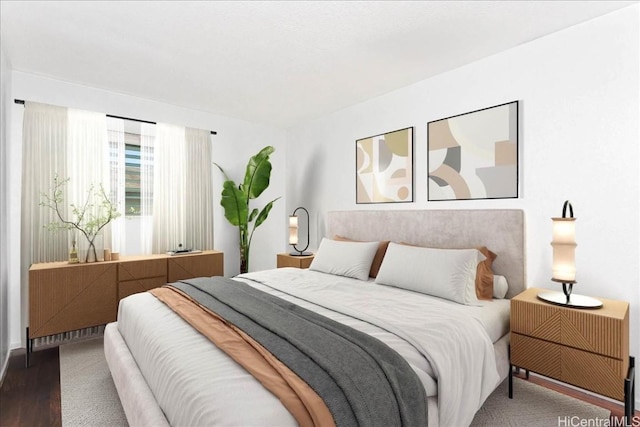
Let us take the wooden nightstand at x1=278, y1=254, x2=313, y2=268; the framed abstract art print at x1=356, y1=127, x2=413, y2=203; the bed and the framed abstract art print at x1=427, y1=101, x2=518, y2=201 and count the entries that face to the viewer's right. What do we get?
0

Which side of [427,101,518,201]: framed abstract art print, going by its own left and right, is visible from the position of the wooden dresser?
front

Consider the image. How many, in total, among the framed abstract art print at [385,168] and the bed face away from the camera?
0

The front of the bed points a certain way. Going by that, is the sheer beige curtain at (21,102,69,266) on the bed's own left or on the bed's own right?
on the bed's own right

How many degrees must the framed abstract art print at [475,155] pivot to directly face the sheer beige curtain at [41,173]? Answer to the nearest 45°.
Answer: approximately 45° to its right

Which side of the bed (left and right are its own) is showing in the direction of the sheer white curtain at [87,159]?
right

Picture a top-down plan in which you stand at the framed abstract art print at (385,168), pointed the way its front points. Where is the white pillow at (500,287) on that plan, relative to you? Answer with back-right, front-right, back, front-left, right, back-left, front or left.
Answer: left

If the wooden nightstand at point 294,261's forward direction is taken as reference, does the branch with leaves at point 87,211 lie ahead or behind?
ahead

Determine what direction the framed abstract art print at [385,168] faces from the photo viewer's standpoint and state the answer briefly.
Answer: facing the viewer and to the left of the viewer

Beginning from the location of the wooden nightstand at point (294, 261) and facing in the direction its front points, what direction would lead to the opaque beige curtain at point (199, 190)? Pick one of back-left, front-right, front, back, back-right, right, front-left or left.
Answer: front-right

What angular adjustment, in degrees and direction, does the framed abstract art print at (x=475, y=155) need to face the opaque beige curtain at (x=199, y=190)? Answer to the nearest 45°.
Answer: approximately 45° to its right

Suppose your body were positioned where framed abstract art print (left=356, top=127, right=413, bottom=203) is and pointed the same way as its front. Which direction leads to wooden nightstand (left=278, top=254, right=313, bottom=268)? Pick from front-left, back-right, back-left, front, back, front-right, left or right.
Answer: front-right

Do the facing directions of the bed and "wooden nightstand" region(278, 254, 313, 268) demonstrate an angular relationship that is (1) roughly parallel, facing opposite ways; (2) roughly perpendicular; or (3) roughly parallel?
roughly parallel

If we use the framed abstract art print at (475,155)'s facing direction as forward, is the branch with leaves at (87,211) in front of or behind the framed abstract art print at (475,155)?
in front

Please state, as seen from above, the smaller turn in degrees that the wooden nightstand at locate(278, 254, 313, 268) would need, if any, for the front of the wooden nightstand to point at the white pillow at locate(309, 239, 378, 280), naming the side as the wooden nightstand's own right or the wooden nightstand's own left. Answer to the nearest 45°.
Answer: approximately 90° to the wooden nightstand's own left

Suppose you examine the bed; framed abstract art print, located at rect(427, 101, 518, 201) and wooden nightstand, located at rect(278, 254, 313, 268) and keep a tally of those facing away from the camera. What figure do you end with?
0

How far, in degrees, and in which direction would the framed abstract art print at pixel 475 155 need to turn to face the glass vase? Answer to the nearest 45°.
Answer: approximately 45° to its right

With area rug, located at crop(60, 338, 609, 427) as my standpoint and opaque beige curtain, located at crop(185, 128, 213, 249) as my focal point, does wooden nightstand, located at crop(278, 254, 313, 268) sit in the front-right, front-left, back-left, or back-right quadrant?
front-right
